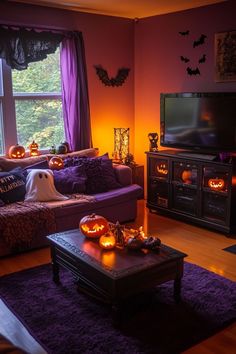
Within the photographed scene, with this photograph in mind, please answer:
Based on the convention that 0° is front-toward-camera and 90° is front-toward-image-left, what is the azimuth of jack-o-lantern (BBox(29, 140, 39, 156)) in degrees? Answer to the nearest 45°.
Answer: approximately 0°

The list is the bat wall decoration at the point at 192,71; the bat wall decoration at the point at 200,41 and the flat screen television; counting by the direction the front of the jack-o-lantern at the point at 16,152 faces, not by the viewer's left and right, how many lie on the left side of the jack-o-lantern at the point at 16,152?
3

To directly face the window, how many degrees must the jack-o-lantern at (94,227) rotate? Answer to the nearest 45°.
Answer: approximately 180°

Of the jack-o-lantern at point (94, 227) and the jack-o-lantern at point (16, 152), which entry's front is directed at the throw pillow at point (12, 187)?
the jack-o-lantern at point (16, 152)

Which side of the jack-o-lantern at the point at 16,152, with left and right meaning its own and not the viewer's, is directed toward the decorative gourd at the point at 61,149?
left

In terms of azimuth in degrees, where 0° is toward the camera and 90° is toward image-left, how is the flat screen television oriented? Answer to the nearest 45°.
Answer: approximately 45°

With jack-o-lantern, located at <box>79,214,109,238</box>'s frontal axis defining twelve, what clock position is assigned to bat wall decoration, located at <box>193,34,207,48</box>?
The bat wall decoration is roughly at 7 o'clock from the jack-o-lantern.

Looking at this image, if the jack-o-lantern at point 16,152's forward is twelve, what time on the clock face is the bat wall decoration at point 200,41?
The bat wall decoration is roughly at 9 o'clock from the jack-o-lantern.

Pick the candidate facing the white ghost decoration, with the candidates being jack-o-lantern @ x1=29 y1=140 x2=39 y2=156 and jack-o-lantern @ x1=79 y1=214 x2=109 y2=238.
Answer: jack-o-lantern @ x1=29 y1=140 x2=39 y2=156

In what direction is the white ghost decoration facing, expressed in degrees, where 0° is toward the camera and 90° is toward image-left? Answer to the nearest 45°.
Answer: approximately 0°
